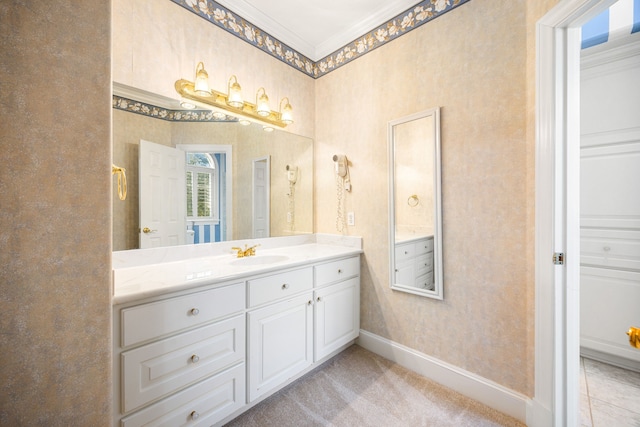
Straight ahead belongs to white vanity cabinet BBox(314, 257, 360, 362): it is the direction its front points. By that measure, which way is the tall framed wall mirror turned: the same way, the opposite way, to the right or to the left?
to the right

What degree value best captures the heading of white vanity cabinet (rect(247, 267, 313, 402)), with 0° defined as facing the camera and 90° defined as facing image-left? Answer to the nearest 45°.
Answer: approximately 315°

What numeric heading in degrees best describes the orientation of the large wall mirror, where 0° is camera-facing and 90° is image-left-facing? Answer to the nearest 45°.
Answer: approximately 315°

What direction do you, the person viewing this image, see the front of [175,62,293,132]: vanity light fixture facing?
facing the viewer and to the right of the viewer

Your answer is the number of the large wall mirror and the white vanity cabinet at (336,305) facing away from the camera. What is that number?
0

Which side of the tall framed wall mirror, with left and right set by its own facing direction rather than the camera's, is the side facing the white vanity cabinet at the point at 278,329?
front

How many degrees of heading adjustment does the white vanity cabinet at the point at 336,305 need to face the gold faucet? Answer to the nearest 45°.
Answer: approximately 135° to its right
